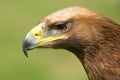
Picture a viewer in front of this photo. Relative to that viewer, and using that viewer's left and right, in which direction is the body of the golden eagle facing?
facing to the left of the viewer
